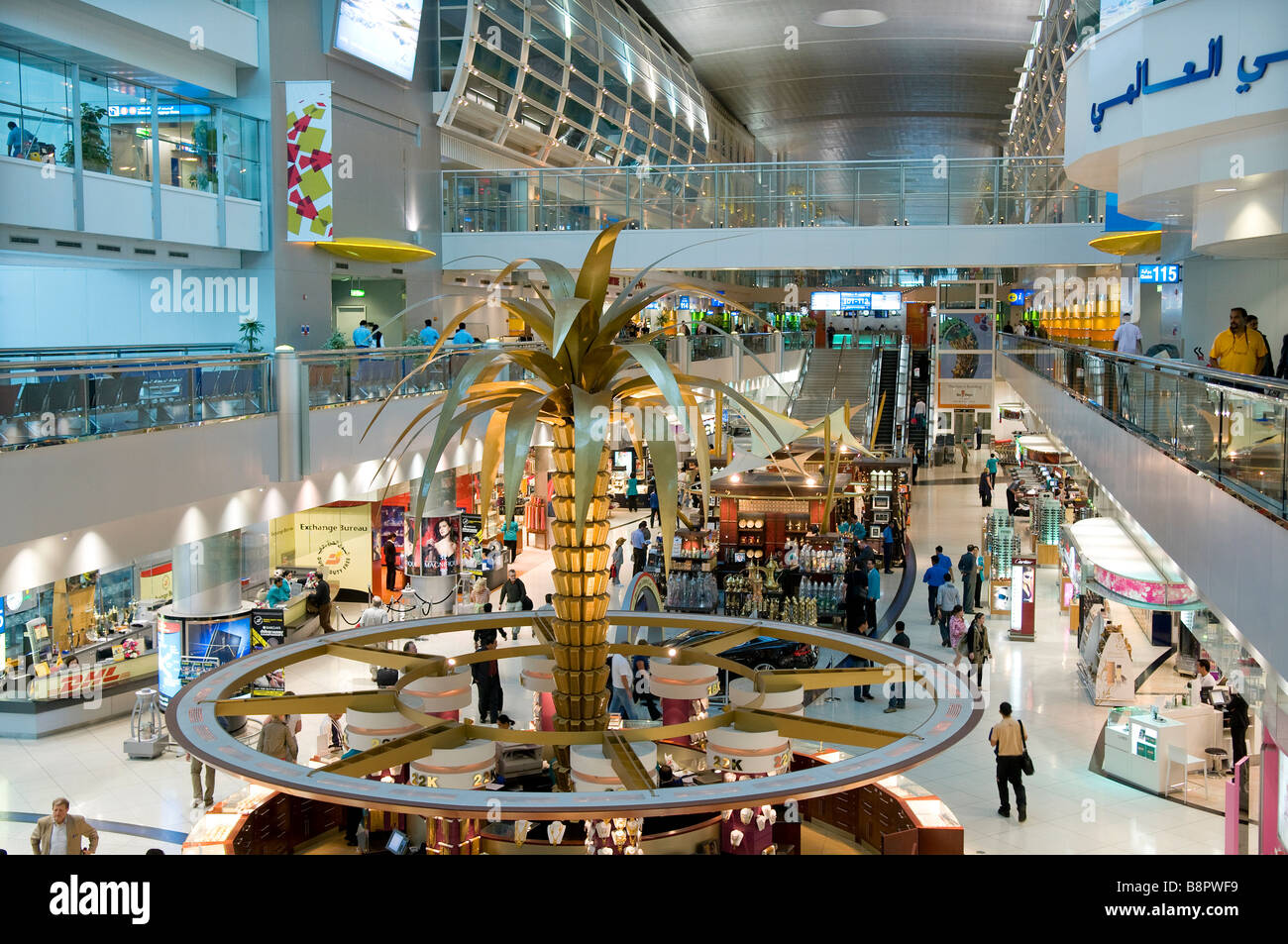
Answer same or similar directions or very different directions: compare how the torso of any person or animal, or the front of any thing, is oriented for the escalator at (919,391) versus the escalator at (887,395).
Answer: same or similar directions

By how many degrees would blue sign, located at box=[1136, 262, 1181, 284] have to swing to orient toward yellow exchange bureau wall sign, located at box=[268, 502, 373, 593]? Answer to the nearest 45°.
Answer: approximately 90° to its right

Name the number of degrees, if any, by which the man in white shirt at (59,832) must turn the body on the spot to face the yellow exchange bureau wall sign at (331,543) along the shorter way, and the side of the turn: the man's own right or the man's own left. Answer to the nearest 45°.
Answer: approximately 180°

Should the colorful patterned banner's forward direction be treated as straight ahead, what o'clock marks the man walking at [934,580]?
The man walking is roughly at 10 o'clock from the colorful patterned banner.

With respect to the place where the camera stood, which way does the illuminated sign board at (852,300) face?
facing the viewer

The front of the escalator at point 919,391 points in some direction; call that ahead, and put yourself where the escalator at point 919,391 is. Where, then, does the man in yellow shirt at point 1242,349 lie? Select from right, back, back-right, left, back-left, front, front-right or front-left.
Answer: front

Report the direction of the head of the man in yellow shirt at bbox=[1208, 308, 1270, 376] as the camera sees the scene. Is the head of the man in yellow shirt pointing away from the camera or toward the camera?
toward the camera

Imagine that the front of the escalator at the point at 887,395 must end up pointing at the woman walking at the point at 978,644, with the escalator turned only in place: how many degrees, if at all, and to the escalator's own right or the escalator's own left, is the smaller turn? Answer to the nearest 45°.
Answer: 0° — it already faces them

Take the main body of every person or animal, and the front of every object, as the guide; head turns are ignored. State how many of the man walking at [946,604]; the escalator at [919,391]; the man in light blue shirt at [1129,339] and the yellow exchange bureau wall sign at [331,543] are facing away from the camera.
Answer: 2

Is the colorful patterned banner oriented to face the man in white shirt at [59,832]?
yes

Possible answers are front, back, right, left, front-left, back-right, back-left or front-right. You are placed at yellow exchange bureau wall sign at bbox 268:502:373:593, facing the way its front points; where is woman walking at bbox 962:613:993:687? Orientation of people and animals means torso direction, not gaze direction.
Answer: front-left
